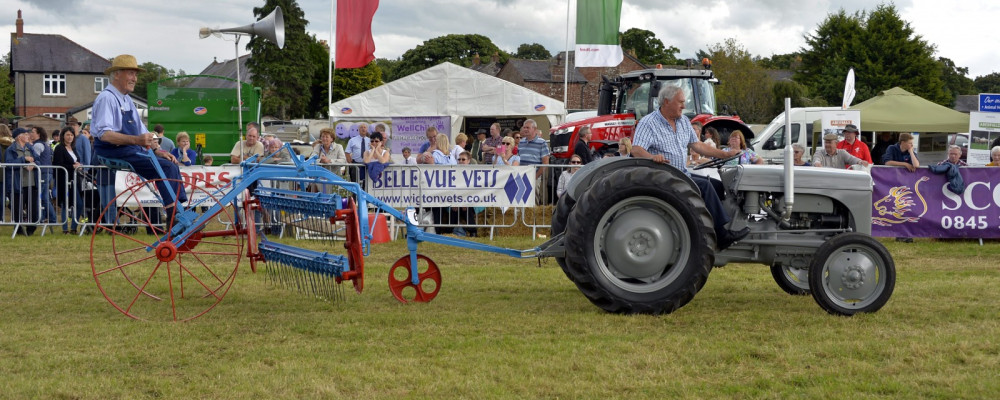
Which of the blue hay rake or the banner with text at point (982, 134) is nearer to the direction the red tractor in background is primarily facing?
the blue hay rake

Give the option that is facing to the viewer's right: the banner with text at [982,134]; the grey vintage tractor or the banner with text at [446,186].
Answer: the grey vintage tractor

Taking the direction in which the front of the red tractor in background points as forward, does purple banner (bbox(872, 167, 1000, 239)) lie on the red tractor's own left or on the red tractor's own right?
on the red tractor's own left

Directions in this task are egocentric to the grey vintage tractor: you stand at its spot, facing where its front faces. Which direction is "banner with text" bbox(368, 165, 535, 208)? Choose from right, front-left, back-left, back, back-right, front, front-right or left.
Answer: back-left

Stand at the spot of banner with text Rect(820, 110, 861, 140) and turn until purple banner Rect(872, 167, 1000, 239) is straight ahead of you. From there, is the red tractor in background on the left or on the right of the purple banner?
right

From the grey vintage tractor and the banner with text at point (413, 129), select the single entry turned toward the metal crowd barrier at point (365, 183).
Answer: the banner with text

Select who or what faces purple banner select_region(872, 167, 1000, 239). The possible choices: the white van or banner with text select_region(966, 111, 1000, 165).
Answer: the banner with text

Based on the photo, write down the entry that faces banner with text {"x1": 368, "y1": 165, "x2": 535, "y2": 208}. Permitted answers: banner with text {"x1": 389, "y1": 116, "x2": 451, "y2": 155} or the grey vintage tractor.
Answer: banner with text {"x1": 389, "y1": 116, "x2": 451, "y2": 155}

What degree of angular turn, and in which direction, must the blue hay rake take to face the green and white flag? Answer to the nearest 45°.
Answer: approximately 45° to its left

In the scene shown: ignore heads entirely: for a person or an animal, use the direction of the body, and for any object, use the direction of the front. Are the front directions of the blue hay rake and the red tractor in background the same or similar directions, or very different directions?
very different directions

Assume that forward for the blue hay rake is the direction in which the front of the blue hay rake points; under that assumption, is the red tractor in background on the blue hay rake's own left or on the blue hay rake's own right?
on the blue hay rake's own left

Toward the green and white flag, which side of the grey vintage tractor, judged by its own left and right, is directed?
left

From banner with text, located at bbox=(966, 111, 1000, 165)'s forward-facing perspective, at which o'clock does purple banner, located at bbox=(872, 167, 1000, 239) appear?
The purple banner is roughly at 12 o'clock from the banner with text.

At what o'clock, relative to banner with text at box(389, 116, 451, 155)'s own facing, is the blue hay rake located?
The blue hay rake is roughly at 12 o'clock from the banner with text.

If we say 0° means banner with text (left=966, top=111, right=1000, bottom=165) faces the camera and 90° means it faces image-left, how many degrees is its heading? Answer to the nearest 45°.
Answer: approximately 0°
